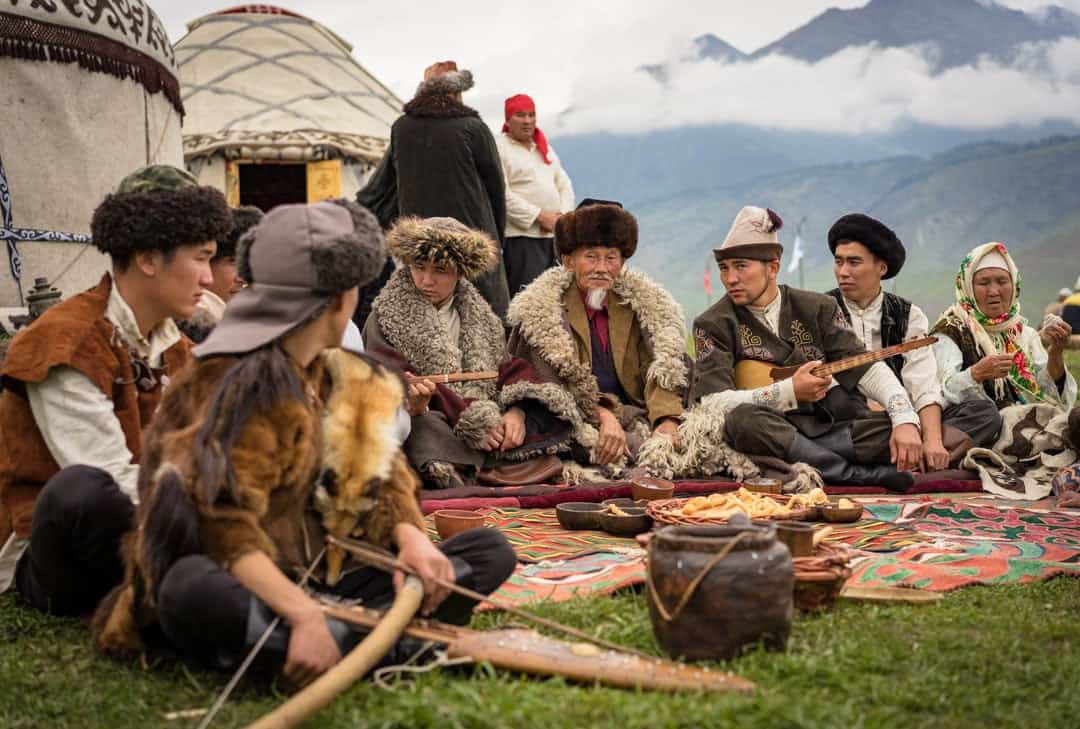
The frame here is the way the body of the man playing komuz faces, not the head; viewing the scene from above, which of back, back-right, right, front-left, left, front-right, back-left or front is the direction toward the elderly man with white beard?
right

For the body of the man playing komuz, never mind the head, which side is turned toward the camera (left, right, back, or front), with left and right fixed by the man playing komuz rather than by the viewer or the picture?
front

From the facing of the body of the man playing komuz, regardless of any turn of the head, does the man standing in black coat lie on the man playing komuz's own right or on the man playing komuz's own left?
on the man playing komuz's own right

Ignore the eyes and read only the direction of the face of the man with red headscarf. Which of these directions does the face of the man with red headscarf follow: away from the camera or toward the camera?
toward the camera

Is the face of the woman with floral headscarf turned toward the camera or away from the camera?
toward the camera

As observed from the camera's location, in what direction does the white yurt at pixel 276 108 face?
facing the viewer

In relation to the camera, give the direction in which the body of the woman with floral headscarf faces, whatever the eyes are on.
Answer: toward the camera

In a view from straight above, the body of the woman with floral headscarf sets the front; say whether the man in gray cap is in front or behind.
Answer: in front

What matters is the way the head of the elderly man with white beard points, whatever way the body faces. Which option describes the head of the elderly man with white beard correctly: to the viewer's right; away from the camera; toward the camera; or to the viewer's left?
toward the camera

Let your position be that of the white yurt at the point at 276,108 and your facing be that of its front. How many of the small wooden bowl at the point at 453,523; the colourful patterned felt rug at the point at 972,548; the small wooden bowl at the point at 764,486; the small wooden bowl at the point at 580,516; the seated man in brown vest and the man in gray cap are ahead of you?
6

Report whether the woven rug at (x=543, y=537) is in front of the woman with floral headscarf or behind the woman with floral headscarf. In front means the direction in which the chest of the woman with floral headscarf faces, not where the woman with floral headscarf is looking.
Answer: in front

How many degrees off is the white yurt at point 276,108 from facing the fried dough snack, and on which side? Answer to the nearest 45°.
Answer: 0° — it already faces it

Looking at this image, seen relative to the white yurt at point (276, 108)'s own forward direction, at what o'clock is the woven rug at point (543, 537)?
The woven rug is roughly at 12 o'clock from the white yurt.

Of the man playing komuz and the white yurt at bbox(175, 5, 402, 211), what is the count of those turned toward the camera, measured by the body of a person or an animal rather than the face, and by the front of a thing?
2

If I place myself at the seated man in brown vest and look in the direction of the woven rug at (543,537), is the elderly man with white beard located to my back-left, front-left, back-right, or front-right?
front-left

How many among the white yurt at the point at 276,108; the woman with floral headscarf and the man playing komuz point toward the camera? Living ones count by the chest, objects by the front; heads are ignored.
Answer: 3

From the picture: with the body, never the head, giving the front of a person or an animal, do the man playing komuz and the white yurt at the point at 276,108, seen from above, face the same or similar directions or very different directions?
same or similar directions
